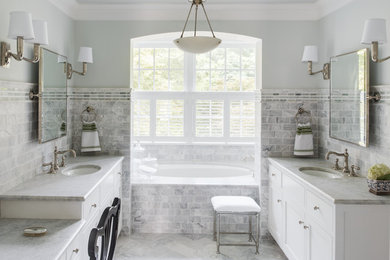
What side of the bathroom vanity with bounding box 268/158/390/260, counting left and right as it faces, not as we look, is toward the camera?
left

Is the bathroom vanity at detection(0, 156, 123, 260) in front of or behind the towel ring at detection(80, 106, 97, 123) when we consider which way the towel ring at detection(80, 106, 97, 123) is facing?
in front

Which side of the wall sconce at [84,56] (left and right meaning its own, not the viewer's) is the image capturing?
right

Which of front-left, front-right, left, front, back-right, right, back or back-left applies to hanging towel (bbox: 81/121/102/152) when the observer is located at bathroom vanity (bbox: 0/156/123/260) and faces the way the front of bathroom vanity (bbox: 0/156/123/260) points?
left

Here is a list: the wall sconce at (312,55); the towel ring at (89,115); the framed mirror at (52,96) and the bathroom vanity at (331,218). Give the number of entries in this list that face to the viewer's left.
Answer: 2

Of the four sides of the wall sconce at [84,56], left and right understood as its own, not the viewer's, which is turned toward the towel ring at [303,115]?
front

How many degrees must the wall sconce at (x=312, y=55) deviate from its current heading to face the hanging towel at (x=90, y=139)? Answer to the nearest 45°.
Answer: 0° — it already faces it
